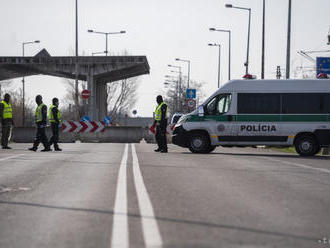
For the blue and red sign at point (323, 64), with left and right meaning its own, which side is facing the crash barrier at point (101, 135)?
right

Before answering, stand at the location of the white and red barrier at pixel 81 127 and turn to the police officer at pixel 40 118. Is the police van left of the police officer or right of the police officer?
left

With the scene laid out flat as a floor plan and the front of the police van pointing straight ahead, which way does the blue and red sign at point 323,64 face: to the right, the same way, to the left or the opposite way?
to the left

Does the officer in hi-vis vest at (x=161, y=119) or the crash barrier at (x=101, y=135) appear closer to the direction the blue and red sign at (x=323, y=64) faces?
the officer in hi-vis vest

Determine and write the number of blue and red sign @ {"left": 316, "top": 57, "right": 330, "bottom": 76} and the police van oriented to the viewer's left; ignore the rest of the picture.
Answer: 1

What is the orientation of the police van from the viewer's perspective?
to the viewer's left

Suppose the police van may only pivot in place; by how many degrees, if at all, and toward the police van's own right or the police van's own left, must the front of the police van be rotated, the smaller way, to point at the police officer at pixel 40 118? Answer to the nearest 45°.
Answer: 0° — it already faces them

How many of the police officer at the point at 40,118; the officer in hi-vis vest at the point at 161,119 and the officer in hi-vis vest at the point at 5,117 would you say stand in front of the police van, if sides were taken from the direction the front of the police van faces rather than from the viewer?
3

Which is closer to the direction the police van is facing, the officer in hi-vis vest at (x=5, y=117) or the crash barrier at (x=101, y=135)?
the officer in hi-vis vest

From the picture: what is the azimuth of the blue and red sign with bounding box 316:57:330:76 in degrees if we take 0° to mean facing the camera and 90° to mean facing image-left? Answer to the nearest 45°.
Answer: approximately 0°

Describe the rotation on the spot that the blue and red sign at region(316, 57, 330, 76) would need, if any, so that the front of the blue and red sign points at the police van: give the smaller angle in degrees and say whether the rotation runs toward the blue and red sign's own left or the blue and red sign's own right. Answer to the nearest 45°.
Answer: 0° — it already faces it
